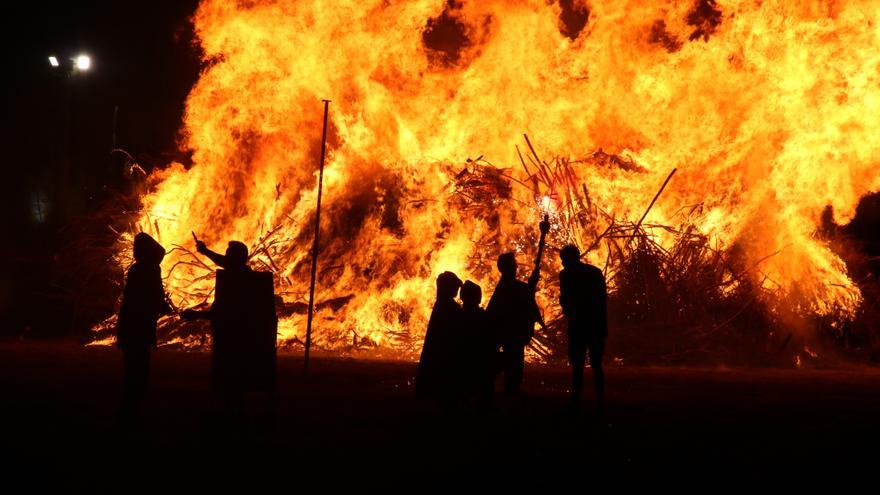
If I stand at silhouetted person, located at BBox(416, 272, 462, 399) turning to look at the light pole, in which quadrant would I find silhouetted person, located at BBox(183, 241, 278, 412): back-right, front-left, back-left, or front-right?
front-left

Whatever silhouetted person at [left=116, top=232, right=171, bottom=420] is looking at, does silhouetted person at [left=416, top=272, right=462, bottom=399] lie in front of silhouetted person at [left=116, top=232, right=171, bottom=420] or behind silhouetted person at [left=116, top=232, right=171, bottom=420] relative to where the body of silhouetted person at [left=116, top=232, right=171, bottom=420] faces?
in front

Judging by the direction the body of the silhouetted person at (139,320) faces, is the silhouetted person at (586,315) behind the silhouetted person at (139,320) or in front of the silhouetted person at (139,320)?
in front
